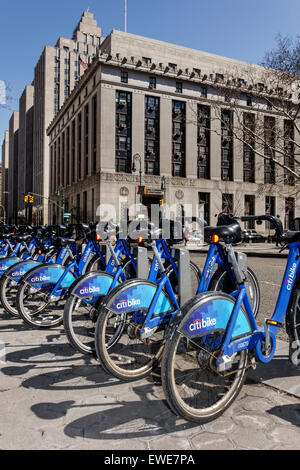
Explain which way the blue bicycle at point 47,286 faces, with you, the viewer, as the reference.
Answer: facing away from the viewer and to the right of the viewer

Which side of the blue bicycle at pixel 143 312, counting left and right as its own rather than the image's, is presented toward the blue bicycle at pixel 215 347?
right

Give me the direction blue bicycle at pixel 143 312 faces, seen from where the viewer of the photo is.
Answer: facing away from the viewer and to the right of the viewer

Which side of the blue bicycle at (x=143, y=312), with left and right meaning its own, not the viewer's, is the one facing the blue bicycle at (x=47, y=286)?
left

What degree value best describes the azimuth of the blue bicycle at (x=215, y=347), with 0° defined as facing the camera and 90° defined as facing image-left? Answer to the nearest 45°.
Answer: approximately 225°

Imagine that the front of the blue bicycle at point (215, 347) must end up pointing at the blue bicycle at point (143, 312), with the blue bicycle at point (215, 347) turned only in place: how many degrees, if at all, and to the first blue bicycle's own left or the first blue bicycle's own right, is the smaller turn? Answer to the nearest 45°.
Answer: approximately 90° to the first blue bicycle's own left
